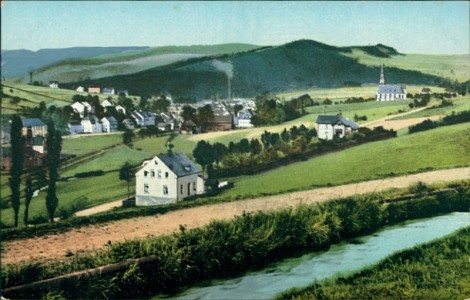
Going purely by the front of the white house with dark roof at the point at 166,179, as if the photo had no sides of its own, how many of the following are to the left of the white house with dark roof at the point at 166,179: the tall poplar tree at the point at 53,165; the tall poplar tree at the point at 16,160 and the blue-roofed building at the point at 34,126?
0
